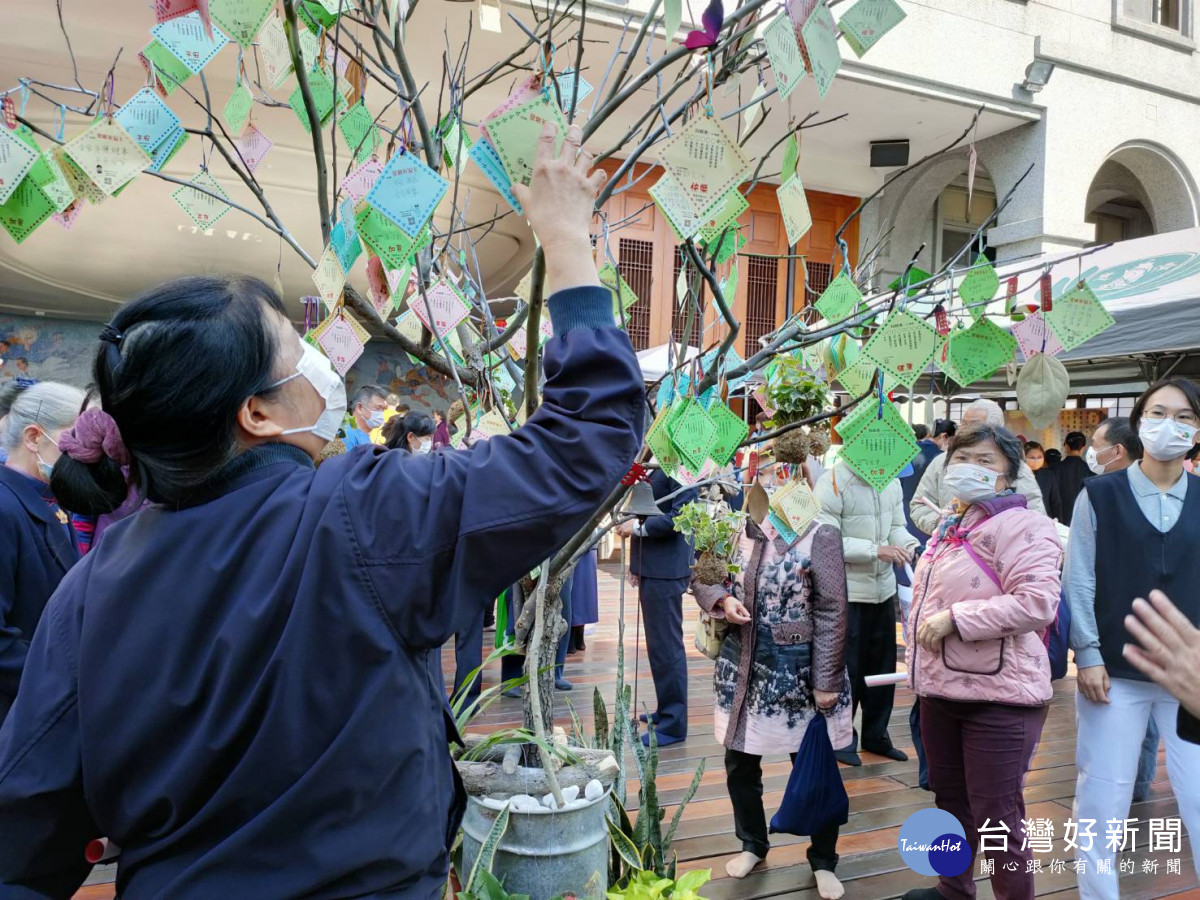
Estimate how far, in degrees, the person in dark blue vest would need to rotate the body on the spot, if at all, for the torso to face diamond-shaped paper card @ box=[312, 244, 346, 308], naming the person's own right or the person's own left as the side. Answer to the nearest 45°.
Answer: approximately 45° to the person's own right

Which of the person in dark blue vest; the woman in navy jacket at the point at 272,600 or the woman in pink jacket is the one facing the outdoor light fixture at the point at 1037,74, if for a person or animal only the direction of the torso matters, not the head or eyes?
the woman in navy jacket

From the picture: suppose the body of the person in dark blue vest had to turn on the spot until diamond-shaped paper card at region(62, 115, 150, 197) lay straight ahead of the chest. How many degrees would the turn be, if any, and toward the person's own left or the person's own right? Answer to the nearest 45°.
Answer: approximately 45° to the person's own right

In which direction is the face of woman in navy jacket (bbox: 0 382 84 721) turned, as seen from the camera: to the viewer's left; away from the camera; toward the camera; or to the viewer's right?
to the viewer's right

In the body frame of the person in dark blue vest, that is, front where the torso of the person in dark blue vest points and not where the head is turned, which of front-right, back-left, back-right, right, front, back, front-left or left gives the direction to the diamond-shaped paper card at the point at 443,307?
front-right

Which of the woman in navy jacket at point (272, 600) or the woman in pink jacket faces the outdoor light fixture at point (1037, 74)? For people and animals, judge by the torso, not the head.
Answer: the woman in navy jacket

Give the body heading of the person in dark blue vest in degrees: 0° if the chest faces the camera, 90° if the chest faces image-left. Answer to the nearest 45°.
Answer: approximately 0°

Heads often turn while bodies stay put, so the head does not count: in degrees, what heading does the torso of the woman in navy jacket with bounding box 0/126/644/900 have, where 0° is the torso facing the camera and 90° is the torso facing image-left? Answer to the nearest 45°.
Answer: approximately 225°

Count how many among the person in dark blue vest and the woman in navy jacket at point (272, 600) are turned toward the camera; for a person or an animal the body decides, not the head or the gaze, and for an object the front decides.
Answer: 1

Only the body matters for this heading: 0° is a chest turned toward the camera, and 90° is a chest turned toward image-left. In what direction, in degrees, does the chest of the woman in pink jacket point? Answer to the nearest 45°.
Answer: approximately 45°
